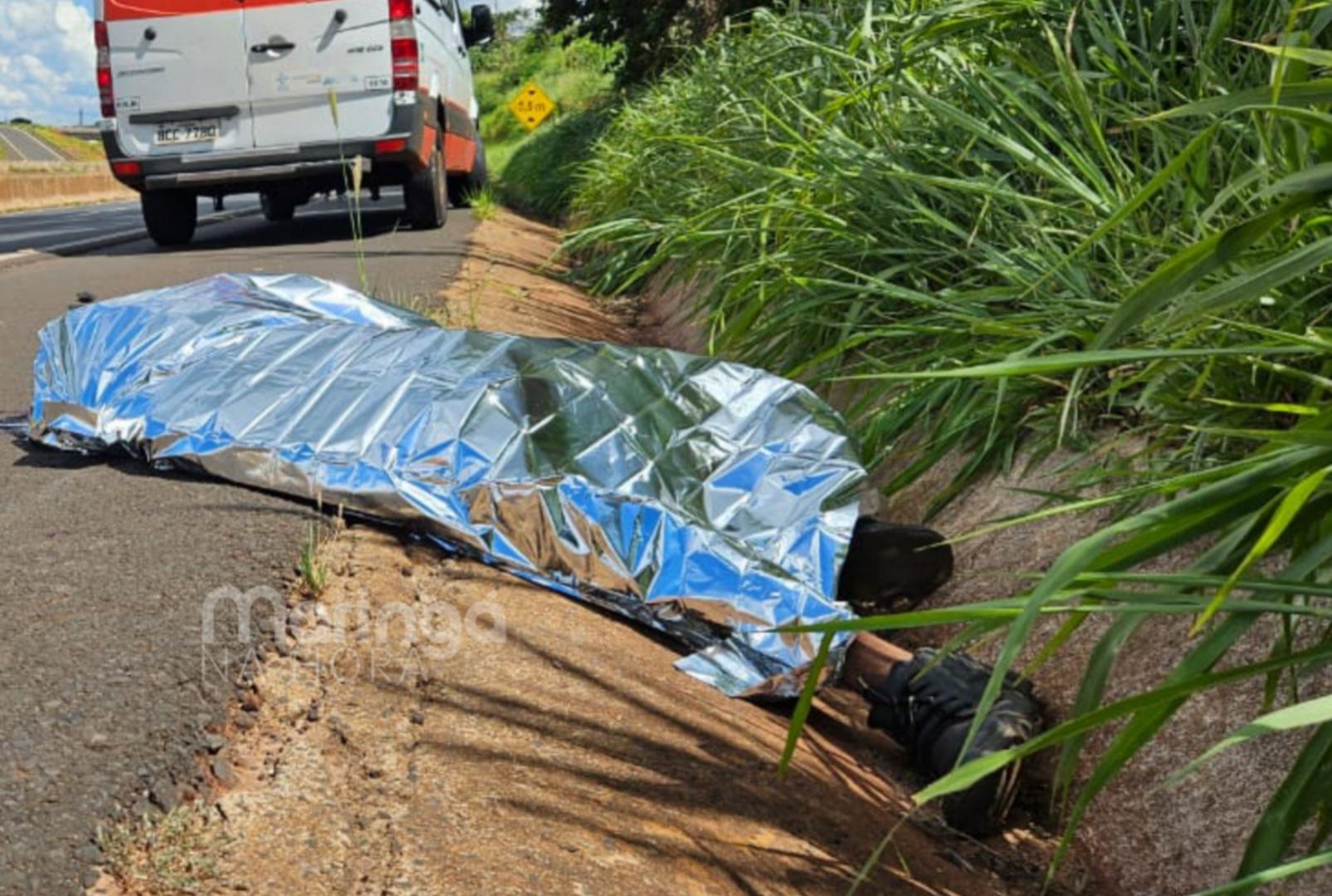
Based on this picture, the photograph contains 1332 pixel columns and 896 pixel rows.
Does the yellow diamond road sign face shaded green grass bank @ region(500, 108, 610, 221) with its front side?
yes

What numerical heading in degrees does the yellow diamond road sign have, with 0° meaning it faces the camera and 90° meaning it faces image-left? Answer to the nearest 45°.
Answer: approximately 0°

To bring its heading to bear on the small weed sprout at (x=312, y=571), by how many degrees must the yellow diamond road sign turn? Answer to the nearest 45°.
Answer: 0° — it already faces it

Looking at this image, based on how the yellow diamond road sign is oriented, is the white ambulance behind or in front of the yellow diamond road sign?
in front

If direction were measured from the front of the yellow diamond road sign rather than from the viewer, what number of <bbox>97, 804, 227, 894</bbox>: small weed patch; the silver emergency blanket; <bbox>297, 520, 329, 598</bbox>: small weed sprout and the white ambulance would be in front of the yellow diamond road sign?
4

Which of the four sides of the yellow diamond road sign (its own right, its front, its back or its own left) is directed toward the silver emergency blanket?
front

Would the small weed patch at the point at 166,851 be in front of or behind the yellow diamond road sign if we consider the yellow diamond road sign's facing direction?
in front
